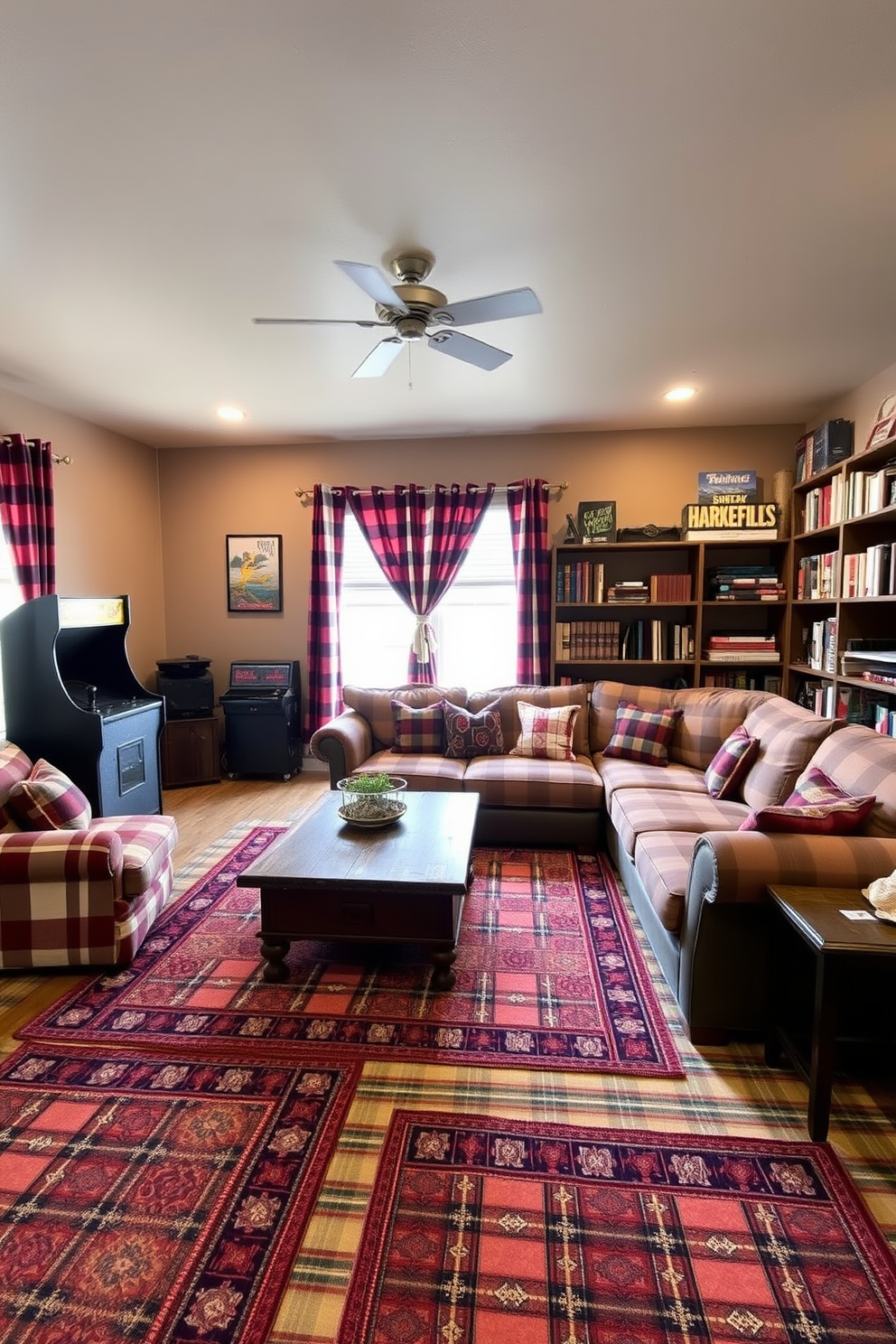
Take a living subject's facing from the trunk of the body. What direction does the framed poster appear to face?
toward the camera

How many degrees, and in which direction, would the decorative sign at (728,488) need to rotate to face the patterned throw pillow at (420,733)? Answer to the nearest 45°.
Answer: approximately 45° to its right

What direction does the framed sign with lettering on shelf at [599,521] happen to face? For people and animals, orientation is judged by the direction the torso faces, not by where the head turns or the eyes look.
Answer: toward the camera

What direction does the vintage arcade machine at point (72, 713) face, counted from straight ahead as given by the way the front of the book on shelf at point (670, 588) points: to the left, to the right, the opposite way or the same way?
to the left

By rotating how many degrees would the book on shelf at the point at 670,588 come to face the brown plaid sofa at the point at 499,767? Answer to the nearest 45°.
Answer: approximately 45° to its right

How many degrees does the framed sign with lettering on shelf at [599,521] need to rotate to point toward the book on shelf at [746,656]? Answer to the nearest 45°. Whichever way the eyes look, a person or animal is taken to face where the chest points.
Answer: approximately 90° to its left

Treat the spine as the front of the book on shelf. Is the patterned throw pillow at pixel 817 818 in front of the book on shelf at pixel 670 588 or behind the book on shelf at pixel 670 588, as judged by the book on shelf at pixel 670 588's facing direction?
in front

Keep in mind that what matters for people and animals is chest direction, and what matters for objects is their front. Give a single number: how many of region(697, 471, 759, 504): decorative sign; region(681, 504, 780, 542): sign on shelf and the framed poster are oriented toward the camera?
3

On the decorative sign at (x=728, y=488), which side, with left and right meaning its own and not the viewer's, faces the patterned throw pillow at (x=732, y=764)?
front

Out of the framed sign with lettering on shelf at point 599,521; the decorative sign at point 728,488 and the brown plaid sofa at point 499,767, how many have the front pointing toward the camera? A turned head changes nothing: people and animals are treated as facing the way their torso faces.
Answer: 3

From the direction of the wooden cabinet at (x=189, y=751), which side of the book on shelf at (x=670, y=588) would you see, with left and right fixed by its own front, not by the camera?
right

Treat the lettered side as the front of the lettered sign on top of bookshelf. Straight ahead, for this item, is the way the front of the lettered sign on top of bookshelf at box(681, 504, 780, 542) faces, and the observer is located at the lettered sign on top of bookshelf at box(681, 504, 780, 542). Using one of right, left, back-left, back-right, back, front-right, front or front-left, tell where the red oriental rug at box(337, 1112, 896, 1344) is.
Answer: front

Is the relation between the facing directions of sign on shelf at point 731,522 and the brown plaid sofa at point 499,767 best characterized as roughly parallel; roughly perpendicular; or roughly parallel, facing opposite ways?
roughly parallel

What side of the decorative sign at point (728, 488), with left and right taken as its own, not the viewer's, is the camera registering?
front

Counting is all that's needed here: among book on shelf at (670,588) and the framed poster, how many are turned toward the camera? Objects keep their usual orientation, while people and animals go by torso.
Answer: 2
